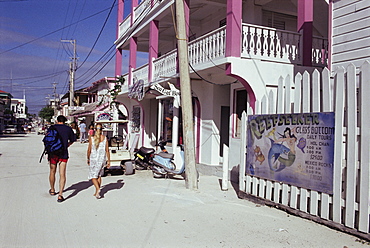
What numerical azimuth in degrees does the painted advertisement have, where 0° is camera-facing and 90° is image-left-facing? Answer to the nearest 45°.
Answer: approximately 45°

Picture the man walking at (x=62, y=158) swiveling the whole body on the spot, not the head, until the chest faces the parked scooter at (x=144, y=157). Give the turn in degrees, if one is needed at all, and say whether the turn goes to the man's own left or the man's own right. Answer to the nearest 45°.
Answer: approximately 45° to the man's own right

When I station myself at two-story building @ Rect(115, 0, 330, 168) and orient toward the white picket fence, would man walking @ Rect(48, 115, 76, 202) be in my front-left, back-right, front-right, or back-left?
front-right

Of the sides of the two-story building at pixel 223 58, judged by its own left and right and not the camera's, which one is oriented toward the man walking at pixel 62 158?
front

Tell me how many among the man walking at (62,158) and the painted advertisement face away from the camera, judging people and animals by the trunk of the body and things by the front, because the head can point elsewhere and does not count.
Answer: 1

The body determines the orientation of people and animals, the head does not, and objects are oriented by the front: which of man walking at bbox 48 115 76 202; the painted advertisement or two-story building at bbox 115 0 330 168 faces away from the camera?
the man walking

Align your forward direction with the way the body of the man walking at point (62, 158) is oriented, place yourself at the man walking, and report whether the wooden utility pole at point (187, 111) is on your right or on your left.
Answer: on your right

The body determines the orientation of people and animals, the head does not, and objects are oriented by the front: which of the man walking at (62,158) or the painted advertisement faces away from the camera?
the man walking

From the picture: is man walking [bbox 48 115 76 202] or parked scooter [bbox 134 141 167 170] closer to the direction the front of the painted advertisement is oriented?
the man walking

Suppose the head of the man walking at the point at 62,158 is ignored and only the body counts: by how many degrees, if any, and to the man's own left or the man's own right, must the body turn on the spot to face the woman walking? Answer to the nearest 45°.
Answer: approximately 90° to the man's own right

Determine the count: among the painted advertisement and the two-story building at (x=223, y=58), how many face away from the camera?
0

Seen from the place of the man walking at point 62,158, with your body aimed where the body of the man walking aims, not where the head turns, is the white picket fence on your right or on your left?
on your right

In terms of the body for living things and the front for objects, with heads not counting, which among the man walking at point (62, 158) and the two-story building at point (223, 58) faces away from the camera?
the man walking

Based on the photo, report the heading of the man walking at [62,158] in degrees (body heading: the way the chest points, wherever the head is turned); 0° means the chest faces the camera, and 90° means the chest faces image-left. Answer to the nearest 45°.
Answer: approximately 180°

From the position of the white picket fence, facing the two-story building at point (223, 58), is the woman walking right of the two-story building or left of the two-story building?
left

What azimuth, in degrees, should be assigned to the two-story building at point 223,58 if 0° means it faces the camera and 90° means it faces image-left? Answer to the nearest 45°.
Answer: approximately 45°

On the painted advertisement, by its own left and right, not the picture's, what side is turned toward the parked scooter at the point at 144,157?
right

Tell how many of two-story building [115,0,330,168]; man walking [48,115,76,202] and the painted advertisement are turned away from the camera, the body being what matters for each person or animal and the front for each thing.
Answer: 1
